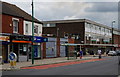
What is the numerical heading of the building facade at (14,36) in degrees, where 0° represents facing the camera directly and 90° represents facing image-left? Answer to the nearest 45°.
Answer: approximately 315°
